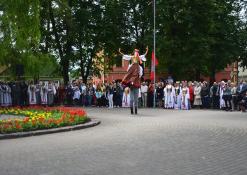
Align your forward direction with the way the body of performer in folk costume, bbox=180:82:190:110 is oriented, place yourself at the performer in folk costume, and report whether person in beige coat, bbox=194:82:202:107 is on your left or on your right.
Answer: on your left

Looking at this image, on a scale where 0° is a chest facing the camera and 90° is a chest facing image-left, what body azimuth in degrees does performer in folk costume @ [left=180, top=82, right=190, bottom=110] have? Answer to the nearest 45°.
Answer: approximately 0°

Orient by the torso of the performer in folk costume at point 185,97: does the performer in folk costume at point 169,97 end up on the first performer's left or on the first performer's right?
on the first performer's right

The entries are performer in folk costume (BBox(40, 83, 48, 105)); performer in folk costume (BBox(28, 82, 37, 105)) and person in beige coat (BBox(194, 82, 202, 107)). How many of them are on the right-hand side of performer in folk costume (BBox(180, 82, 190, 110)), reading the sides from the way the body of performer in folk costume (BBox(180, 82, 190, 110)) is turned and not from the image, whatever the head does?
2

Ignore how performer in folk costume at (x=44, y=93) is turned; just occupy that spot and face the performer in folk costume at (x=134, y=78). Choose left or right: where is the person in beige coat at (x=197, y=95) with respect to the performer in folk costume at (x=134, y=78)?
left

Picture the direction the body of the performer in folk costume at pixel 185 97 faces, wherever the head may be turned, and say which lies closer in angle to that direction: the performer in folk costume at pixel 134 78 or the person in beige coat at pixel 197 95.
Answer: the performer in folk costume

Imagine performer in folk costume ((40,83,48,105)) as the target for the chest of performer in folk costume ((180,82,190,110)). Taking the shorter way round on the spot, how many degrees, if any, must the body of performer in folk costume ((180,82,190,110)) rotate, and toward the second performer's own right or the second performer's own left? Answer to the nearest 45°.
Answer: approximately 90° to the second performer's own right

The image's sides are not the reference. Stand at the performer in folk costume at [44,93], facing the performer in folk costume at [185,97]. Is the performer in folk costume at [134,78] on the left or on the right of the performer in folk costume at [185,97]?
right

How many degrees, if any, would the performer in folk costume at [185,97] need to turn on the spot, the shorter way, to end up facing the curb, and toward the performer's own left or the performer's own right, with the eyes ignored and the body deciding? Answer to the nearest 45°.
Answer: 0° — they already face it

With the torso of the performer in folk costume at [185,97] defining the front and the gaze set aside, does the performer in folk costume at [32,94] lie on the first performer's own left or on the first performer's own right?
on the first performer's own right
